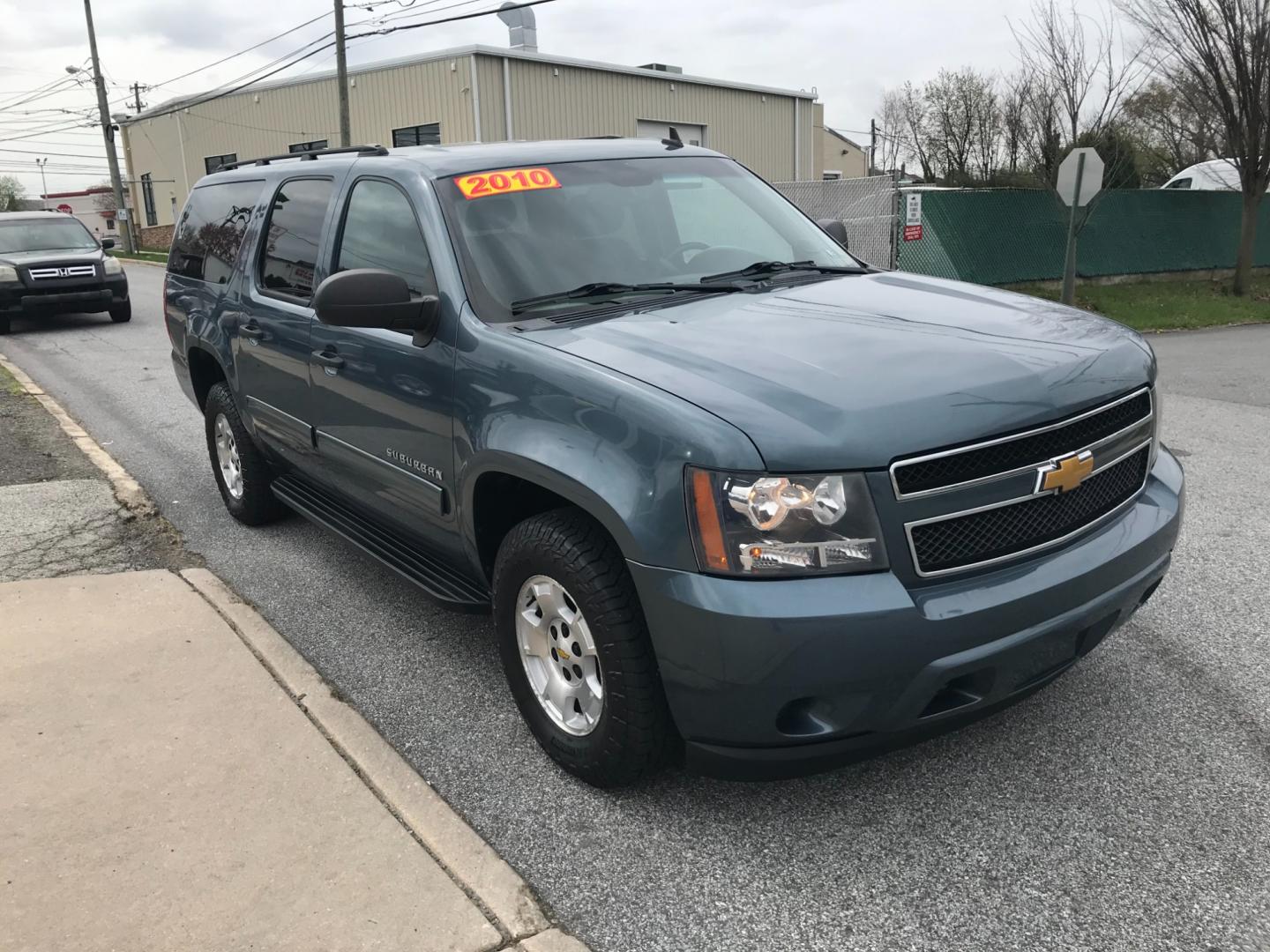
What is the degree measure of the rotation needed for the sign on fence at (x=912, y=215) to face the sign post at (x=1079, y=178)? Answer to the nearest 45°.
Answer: approximately 90° to its left

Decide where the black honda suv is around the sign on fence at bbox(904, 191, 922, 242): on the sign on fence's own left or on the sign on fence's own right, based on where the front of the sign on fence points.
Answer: on the sign on fence's own right

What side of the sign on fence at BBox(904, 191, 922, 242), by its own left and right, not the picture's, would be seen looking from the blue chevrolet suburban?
front

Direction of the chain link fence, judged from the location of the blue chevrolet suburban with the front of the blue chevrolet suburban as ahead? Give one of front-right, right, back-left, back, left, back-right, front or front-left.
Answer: back-left

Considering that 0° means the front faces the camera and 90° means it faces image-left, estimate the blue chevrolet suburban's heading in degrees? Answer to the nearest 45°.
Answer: approximately 315°

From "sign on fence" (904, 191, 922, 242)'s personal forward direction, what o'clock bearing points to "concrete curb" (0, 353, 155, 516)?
The concrete curb is roughly at 1 o'clock from the sign on fence.

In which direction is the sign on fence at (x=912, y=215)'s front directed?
toward the camera

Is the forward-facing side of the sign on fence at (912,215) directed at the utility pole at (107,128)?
no

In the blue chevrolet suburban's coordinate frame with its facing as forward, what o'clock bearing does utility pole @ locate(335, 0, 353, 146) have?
The utility pole is roughly at 7 o'clock from the blue chevrolet suburban.

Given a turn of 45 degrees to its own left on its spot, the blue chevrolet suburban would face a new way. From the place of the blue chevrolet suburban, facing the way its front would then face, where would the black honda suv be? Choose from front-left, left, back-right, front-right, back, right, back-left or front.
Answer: back-left

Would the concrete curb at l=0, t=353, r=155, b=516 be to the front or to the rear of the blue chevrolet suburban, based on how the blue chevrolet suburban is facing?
to the rear

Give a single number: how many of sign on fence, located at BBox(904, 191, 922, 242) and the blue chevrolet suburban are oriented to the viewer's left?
0

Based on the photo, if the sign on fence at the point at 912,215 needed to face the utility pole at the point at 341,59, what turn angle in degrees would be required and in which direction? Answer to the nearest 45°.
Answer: approximately 135° to its right

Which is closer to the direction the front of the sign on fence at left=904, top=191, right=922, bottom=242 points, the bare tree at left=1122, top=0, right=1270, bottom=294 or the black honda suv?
the black honda suv

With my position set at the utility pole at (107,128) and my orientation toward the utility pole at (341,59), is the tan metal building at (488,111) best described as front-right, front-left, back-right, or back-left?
front-left

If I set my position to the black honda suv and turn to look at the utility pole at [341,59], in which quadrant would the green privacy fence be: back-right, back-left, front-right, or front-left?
front-right

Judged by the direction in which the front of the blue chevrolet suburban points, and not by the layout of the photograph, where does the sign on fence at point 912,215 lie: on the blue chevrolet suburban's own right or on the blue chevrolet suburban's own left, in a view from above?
on the blue chevrolet suburban's own left
